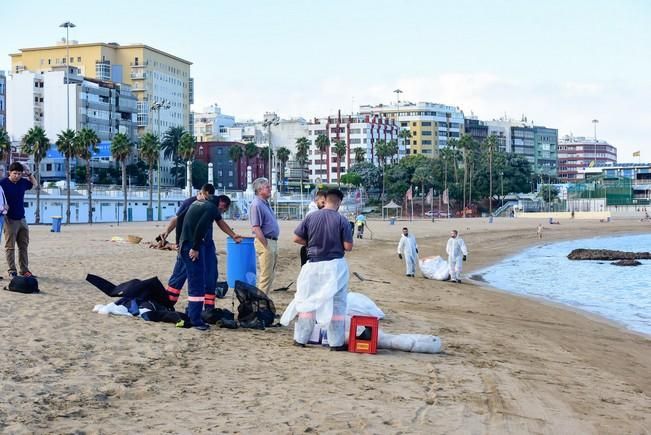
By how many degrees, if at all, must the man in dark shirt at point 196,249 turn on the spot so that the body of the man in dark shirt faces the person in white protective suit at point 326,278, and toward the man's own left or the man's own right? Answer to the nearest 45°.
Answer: approximately 45° to the man's own right

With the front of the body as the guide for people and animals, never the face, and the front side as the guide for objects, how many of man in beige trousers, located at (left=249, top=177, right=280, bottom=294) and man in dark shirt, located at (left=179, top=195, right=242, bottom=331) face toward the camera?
0

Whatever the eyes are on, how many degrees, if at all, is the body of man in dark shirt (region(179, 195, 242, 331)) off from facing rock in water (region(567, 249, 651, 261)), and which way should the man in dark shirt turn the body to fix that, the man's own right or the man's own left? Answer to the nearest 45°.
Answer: approximately 45° to the man's own left

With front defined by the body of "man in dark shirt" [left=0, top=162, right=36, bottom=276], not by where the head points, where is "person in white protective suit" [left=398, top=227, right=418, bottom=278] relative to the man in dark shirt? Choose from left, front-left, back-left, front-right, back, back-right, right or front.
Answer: back-left

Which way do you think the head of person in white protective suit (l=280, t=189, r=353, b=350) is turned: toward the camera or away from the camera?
away from the camera

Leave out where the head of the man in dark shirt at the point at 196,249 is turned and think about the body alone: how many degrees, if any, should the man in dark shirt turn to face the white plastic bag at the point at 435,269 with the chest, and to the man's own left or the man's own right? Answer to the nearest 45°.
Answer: approximately 45° to the man's own left
